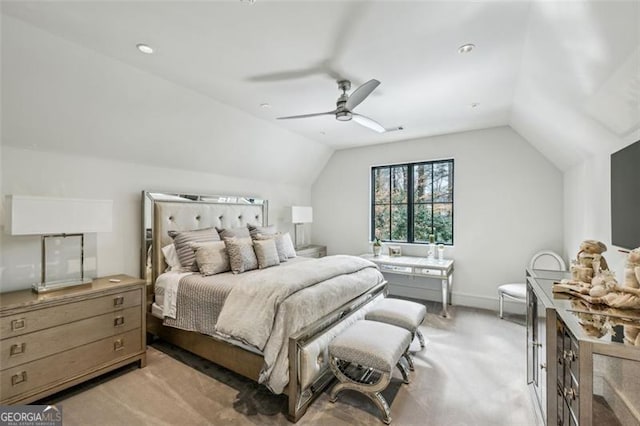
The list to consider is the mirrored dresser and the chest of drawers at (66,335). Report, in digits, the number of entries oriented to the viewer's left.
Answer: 1

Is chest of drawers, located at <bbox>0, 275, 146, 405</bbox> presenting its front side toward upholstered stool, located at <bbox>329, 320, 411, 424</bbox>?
yes

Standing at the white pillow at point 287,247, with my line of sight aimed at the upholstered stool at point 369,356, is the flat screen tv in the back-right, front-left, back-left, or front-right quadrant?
front-left

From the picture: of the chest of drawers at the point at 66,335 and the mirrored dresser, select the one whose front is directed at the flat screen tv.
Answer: the chest of drawers

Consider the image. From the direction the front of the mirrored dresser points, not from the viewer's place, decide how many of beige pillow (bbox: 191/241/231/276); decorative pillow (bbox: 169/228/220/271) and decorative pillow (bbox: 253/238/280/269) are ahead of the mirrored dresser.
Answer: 3

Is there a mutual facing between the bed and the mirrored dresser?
yes

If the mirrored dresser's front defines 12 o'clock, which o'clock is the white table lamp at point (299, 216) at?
The white table lamp is roughly at 1 o'clock from the mirrored dresser.

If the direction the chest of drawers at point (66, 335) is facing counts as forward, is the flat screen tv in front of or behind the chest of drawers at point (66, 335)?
in front

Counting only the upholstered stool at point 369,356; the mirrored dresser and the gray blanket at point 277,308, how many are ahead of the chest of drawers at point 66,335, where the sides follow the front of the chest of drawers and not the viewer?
3

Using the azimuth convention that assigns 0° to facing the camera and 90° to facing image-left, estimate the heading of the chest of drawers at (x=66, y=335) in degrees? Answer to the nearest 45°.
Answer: approximately 315°

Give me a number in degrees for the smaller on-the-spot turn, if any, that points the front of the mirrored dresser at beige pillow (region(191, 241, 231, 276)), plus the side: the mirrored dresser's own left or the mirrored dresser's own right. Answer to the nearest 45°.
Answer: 0° — it already faces it

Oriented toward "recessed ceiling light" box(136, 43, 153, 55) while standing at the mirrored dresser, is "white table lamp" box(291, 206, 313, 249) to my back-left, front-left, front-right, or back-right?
front-right

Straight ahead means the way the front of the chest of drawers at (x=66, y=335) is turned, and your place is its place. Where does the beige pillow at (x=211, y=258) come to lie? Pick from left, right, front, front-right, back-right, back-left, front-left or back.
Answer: front-left

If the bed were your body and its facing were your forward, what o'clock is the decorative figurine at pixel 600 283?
The decorative figurine is roughly at 12 o'clock from the bed.

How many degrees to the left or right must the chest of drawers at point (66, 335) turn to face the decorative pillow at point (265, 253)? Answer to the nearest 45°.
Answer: approximately 45° to its left

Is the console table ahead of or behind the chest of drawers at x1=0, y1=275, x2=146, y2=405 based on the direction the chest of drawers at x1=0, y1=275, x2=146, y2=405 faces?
ahead

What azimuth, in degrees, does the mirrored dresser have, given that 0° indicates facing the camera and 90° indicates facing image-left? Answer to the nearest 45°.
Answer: approximately 90°

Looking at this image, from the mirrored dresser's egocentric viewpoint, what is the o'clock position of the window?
The window is roughly at 2 o'clock from the mirrored dresser.
